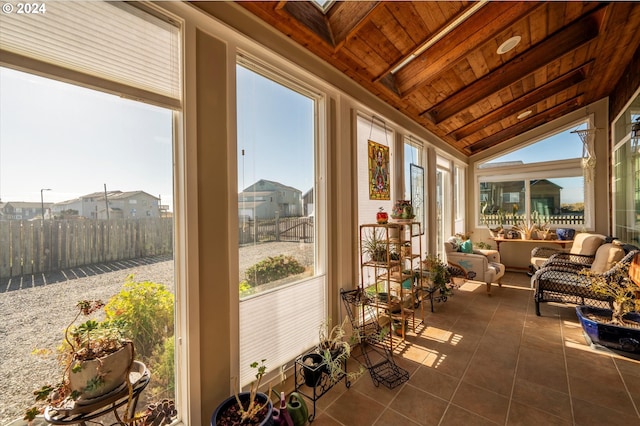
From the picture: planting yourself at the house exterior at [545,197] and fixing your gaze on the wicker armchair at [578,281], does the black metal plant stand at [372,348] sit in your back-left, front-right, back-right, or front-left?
front-right

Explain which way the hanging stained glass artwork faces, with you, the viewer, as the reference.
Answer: facing the viewer and to the right of the viewer

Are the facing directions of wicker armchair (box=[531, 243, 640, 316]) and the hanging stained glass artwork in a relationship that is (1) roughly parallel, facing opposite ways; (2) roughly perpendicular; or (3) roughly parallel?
roughly parallel, facing opposite ways

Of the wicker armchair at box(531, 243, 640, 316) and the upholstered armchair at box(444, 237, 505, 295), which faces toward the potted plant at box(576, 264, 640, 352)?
the upholstered armchair at box(444, 237, 505, 295)

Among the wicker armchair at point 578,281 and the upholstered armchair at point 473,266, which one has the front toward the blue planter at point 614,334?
the upholstered armchair at point 473,266

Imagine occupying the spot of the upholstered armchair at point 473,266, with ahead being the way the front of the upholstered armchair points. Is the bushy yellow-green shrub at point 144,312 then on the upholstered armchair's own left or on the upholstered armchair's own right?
on the upholstered armchair's own right

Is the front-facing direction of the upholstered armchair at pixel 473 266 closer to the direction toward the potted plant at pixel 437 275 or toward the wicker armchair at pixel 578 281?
the wicker armchair

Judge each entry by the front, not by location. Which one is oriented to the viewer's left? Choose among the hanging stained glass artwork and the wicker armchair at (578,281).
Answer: the wicker armchair

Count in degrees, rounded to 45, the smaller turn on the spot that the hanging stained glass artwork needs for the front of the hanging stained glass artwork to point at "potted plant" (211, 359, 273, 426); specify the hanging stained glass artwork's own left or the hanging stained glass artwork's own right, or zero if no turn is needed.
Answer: approximately 45° to the hanging stained glass artwork's own right

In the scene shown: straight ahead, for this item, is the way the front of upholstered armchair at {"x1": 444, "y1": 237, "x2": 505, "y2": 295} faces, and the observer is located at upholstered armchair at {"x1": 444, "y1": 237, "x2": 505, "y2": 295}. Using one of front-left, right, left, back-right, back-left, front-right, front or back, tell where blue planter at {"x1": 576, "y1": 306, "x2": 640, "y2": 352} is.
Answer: front

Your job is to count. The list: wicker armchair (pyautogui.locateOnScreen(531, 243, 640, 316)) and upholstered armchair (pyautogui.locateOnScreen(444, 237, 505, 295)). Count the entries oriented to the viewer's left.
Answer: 1

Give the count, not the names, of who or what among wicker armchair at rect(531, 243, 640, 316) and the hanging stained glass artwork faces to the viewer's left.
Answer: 1

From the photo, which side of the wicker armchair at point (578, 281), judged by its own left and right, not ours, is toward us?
left

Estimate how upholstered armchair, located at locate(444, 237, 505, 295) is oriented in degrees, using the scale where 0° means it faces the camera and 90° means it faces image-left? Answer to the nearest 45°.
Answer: approximately 315°

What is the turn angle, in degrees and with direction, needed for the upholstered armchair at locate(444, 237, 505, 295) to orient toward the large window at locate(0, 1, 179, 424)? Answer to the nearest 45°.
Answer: approximately 45° to its right
